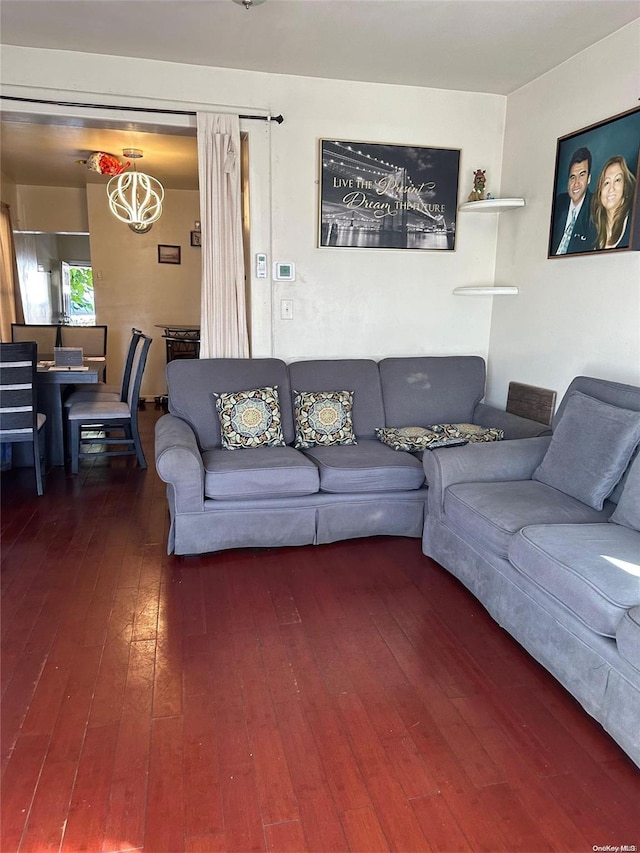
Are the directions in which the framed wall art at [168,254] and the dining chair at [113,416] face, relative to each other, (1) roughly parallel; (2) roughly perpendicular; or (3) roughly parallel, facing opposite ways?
roughly perpendicular

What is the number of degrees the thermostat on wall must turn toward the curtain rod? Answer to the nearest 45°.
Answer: approximately 90° to its right

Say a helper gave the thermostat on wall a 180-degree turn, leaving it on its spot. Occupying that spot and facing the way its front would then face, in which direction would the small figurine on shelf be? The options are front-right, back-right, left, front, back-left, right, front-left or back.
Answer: right

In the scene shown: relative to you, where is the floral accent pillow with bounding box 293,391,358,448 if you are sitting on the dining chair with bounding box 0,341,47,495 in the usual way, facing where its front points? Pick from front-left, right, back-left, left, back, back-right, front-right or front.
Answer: back-right

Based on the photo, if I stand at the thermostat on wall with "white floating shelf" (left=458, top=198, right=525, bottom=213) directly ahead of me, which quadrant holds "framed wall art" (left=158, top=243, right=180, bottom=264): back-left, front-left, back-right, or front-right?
back-left

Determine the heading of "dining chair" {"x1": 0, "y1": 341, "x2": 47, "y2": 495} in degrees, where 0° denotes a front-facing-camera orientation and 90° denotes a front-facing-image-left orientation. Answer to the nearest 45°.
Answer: approximately 180°

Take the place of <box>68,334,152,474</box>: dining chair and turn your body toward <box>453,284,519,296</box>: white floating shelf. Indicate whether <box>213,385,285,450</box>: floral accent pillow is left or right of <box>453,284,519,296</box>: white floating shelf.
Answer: right

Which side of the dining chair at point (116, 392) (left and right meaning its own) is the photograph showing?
left

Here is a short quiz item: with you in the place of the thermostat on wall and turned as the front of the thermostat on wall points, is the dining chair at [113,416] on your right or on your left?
on your right

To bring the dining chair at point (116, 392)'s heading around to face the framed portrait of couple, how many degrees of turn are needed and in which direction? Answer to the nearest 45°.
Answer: approximately 135° to its left

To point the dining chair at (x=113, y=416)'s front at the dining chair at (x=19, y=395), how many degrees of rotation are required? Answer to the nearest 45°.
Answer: approximately 45° to its left
